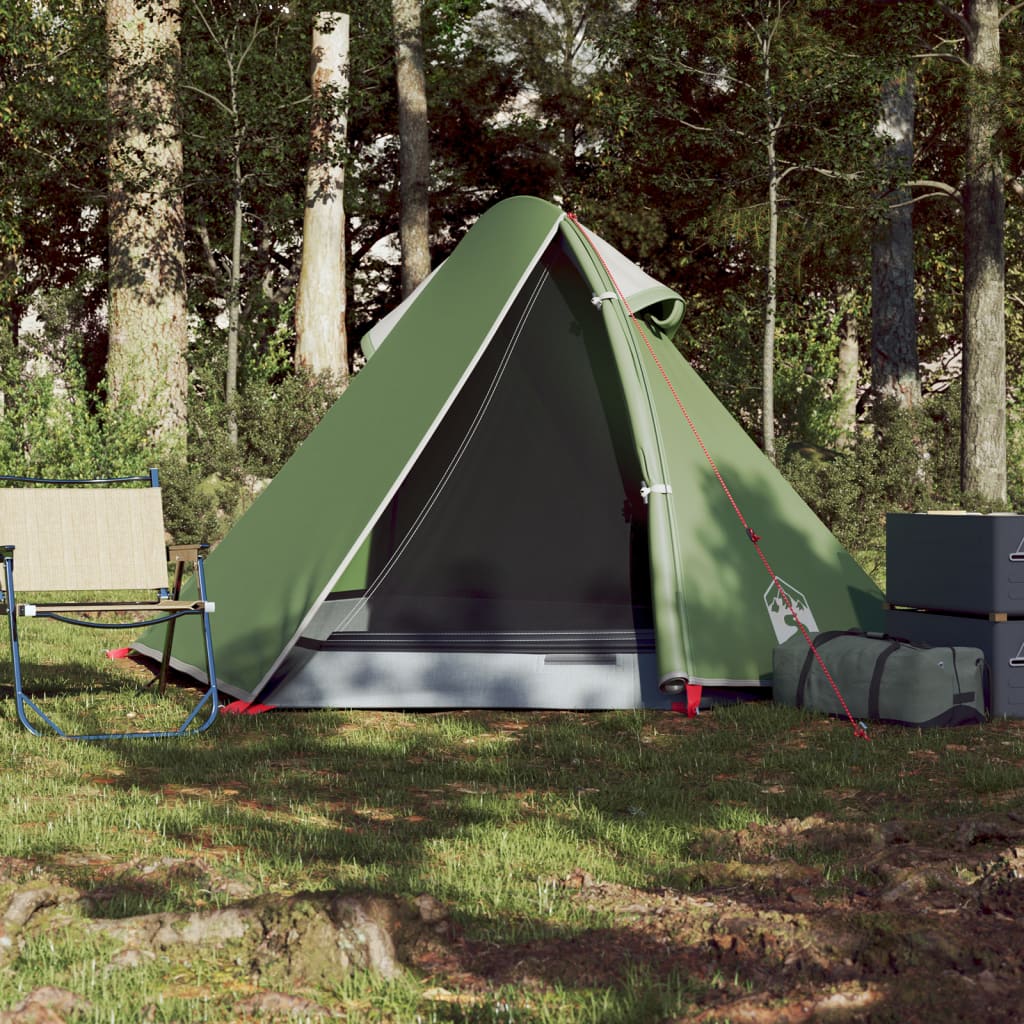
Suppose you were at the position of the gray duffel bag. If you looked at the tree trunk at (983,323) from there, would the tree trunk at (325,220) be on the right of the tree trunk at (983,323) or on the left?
left

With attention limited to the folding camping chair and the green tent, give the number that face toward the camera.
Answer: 2

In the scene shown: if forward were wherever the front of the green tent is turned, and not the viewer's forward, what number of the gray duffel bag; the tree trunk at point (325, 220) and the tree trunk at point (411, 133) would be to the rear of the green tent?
2

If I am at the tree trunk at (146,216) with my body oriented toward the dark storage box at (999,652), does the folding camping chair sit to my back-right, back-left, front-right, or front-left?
front-right

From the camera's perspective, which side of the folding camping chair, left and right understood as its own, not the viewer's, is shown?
front

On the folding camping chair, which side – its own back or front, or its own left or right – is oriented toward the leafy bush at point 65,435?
back

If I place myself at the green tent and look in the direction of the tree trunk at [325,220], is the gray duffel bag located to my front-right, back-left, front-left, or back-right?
back-right

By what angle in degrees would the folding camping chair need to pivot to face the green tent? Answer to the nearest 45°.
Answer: approximately 90° to its left

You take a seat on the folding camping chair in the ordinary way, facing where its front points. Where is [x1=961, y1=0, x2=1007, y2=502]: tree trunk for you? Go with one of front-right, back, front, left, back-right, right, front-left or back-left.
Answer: back-left

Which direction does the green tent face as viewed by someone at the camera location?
facing the viewer

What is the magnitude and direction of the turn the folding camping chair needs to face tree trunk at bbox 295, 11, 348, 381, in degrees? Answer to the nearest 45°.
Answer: approximately 180°

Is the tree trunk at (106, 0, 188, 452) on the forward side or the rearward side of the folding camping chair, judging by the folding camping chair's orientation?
on the rearward side

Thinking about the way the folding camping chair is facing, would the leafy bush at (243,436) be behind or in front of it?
behind

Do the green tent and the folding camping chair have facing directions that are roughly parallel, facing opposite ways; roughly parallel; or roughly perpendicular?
roughly parallel

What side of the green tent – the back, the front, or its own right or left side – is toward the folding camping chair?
right

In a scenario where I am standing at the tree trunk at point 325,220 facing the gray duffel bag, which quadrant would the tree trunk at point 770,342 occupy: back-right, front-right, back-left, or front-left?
front-left

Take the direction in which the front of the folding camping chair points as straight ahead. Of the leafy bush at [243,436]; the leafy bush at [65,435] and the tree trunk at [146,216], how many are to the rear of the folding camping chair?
3

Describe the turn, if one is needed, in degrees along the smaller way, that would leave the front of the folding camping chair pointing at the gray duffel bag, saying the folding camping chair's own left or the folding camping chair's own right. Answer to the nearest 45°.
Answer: approximately 90° to the folding camping chair's own left

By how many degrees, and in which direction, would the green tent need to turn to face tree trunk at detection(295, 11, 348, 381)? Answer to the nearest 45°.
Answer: approximately 180°
